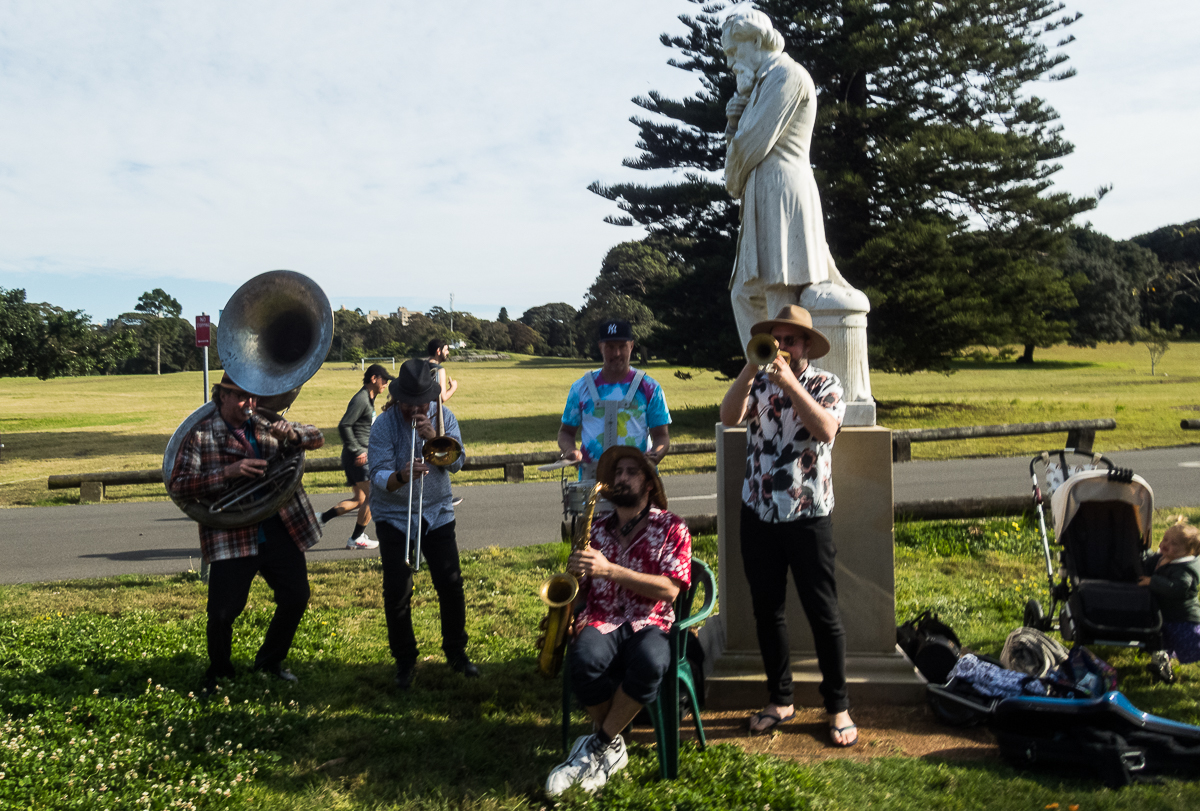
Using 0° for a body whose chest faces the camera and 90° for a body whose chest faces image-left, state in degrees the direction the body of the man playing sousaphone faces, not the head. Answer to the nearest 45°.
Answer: approximately 315°

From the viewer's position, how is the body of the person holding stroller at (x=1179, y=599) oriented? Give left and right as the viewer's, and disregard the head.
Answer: facing to the left of the viewer

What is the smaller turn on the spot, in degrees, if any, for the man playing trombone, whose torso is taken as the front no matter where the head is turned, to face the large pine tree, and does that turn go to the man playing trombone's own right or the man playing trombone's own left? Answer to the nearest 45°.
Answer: approximately 135° to the man playing trombone's own left

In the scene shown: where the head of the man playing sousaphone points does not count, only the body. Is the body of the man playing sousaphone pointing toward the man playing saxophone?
yes

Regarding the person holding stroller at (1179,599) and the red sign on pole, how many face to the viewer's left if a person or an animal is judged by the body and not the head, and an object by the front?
1

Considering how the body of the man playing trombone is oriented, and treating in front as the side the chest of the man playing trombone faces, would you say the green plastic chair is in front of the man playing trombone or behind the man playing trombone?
in front
